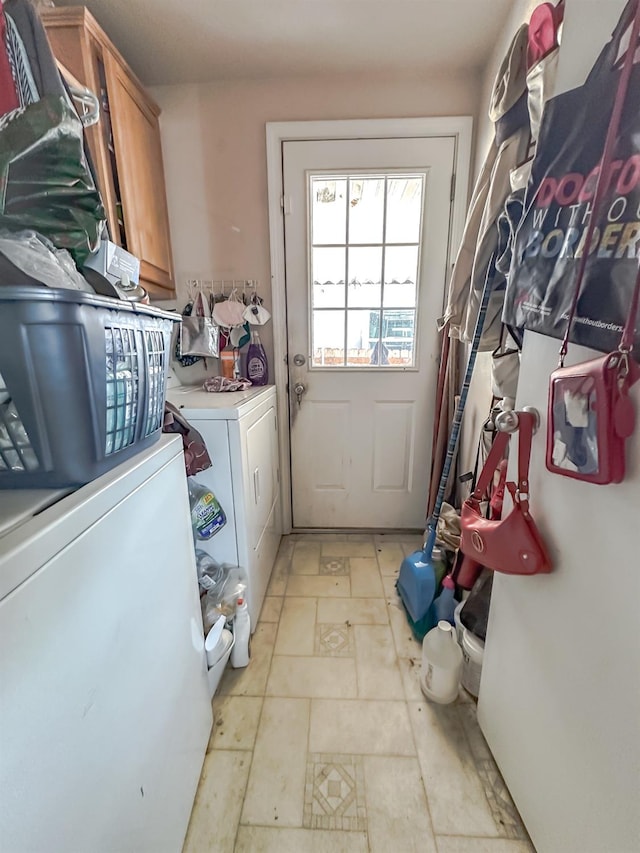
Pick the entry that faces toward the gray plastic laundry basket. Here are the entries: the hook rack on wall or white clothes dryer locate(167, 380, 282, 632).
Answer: the hook rack on wall

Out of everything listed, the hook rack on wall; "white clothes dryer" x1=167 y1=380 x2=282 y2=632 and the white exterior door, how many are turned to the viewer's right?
1

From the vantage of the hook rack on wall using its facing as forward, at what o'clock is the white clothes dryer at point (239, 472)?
The white clothes dryer is roughly at 12 o'clock from the hook rack on wall.

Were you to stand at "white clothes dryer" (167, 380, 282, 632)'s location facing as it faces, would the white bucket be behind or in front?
in front

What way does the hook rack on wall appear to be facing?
toward the camera

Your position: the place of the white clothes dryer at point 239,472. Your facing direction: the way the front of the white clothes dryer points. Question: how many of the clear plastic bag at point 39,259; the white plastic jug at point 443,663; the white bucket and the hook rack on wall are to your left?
1

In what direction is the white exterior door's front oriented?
toward the camera

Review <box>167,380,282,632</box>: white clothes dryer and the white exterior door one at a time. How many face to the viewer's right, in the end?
1

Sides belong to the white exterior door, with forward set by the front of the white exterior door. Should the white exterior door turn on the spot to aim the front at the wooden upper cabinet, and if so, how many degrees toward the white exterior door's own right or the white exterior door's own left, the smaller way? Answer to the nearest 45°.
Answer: approximately 45° to the white exterior door's own right

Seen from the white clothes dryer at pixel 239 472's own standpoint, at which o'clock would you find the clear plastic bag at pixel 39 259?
The clear plastic bag is roughly at 4 o'clock from the white clothes dryer.

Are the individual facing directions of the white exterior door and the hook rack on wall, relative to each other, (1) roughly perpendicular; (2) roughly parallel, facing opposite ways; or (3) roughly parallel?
roughly parallel

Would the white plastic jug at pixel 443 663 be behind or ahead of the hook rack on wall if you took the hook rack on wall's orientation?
ahead

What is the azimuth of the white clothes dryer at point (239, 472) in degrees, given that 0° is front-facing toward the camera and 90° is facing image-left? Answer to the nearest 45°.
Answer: approximately 270°

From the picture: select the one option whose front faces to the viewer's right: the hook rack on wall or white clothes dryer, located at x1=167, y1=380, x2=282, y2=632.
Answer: the white clothes dryer

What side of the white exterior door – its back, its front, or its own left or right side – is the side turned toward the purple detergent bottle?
right

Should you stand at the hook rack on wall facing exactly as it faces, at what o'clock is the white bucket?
The white bucket is roughly at 11 o'clock from the hook rack on wall.
